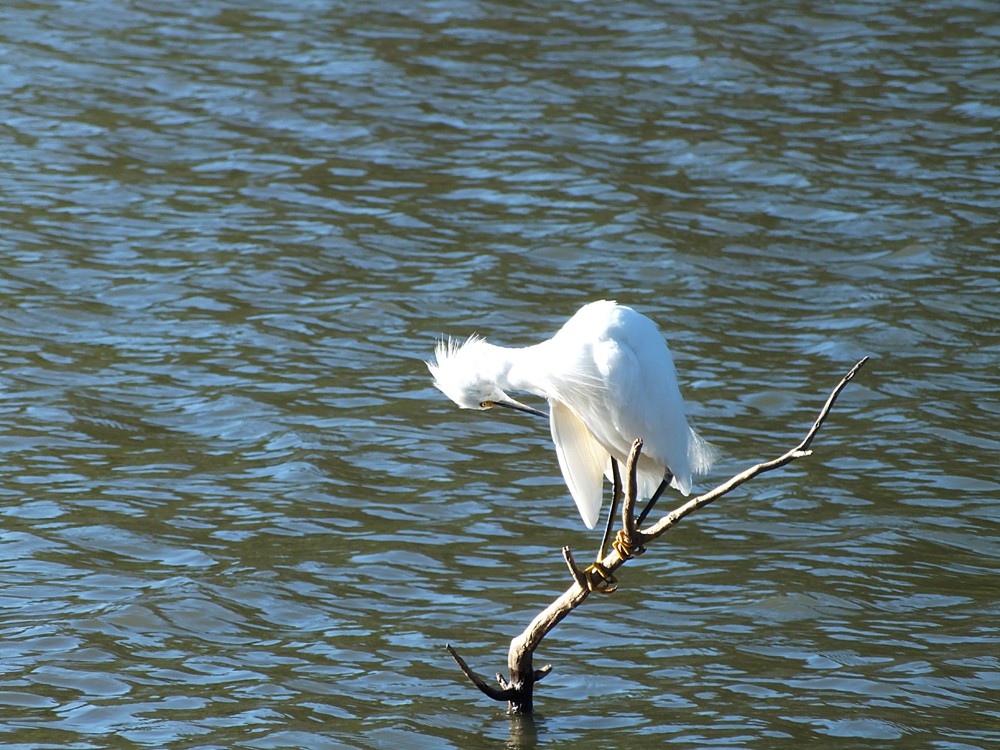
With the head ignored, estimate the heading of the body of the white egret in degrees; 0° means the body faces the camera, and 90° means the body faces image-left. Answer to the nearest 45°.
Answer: approximately 90°
